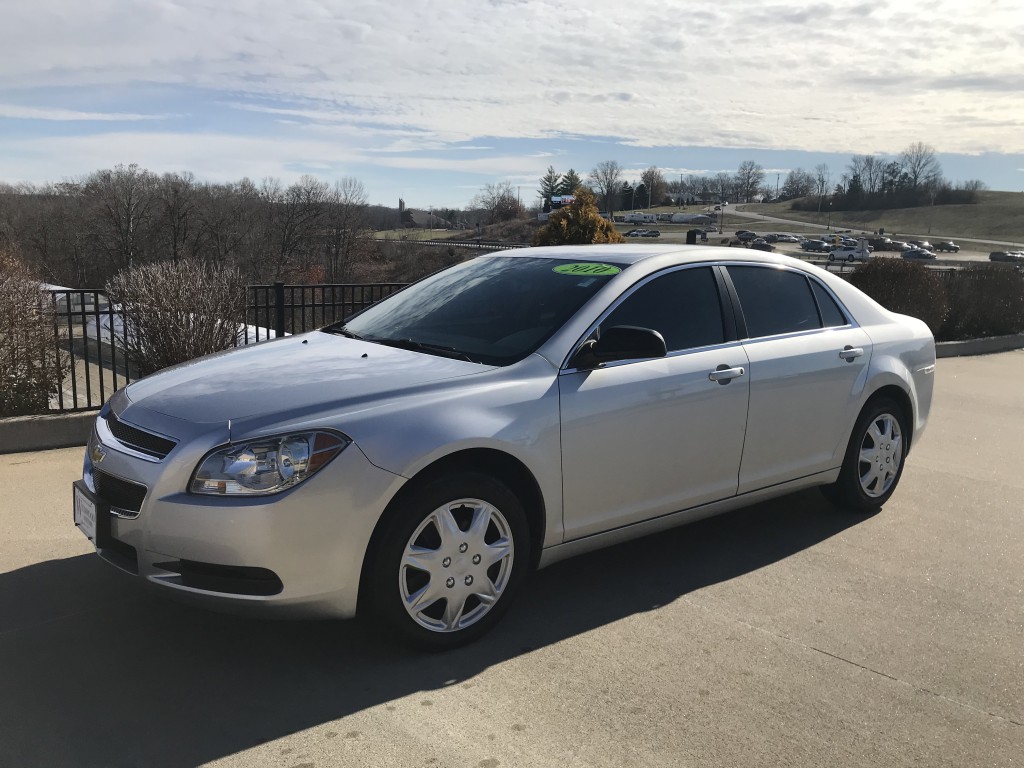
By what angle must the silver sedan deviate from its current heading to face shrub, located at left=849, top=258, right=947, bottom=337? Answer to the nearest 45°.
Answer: approximately 180°

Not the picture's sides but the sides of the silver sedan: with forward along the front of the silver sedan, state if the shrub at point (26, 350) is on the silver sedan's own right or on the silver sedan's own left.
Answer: on the silver sedan's own right

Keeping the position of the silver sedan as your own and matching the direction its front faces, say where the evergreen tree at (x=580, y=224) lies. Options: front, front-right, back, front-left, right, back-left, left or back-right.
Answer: back-right

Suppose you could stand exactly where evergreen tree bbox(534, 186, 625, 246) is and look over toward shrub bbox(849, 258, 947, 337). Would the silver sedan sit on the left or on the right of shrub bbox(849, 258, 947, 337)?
right

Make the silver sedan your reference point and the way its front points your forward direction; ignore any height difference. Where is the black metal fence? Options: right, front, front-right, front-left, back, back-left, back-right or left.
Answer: right

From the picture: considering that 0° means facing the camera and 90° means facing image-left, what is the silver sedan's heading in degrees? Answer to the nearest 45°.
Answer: approximately 45°

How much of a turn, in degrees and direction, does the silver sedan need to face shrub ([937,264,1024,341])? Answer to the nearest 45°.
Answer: approximately 180°
